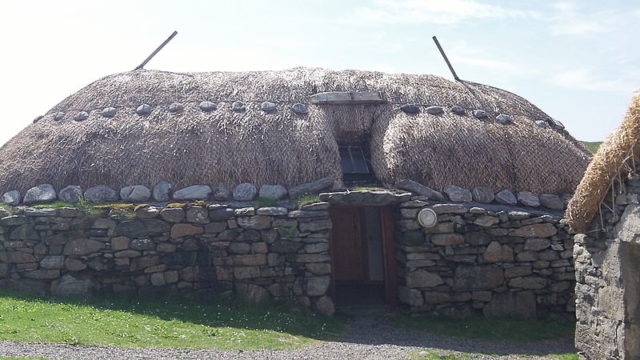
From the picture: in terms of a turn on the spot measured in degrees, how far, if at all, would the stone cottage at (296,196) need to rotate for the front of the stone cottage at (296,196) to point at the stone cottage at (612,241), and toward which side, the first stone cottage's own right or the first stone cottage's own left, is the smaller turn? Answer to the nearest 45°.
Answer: approximately 45° to the first stone cottage's own left

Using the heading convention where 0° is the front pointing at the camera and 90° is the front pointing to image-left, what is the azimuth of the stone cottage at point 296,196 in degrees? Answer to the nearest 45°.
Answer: approximately 0°
